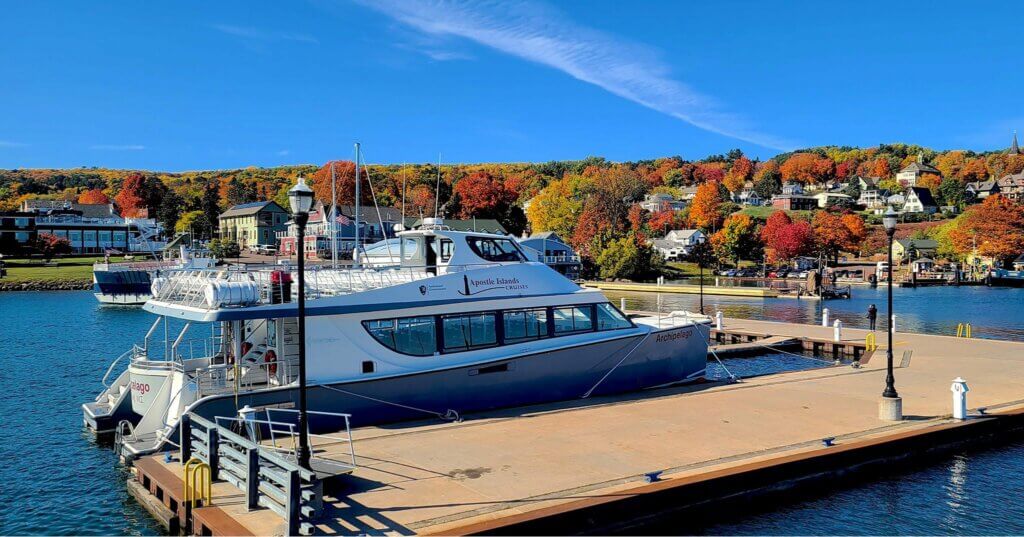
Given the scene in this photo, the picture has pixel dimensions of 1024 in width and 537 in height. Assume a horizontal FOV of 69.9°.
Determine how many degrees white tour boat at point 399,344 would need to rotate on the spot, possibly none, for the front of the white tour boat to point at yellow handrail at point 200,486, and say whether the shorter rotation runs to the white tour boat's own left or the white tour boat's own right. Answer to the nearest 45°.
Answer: approximately 180°

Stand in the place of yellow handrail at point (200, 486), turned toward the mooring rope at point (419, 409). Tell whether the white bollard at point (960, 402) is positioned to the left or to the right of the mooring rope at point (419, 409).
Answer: right

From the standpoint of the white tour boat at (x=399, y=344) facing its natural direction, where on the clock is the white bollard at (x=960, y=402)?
The white bollard is roughly at 2 o'clock from the white tour boat.

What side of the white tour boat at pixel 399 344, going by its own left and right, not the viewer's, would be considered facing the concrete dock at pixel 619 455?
right

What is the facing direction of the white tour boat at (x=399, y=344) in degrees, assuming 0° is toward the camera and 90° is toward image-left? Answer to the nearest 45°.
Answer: approximately 225°
